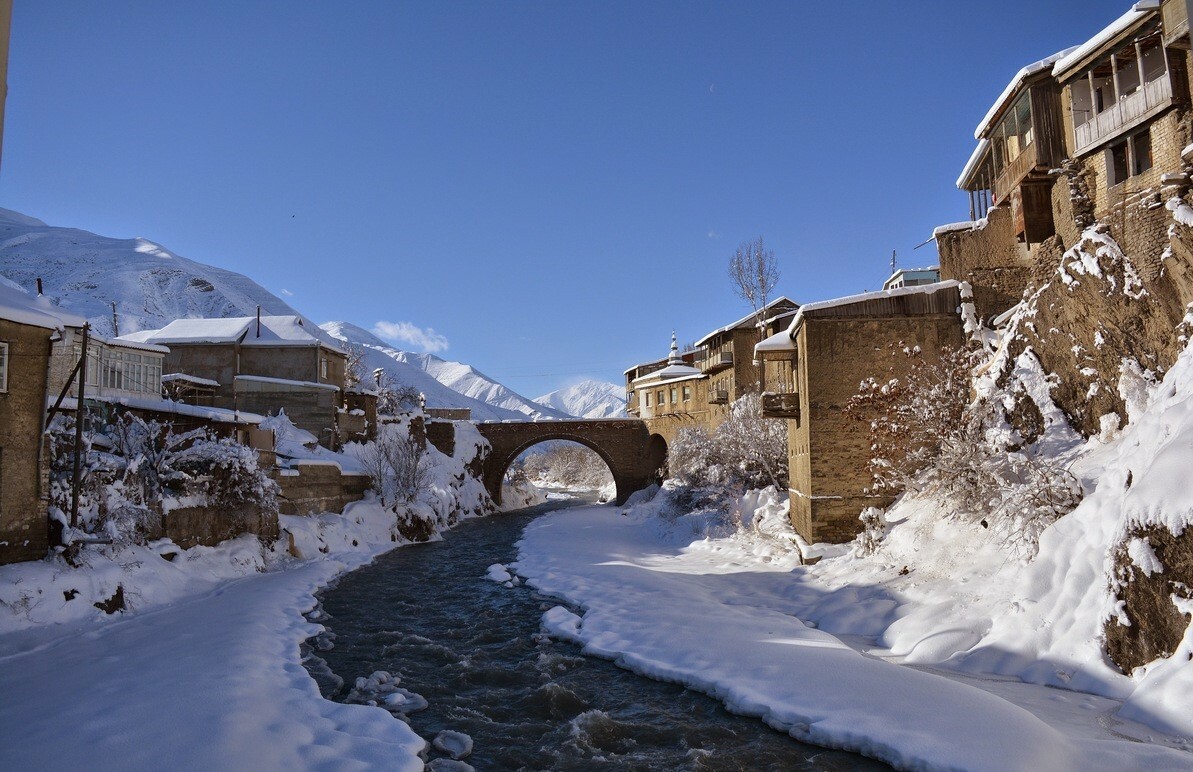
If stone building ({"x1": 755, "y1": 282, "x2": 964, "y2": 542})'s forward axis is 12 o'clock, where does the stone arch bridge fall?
The stone arch bridge is roughly at 2 o'clock from the stone building.

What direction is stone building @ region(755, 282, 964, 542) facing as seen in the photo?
to the viewer's left

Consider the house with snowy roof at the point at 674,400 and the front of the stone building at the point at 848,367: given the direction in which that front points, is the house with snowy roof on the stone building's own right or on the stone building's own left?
on the stone building's own right

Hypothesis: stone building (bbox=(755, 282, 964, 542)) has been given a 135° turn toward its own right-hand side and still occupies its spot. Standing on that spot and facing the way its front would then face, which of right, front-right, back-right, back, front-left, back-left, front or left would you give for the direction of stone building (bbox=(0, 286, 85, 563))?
back

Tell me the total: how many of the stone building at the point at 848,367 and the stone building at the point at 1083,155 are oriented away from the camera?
0

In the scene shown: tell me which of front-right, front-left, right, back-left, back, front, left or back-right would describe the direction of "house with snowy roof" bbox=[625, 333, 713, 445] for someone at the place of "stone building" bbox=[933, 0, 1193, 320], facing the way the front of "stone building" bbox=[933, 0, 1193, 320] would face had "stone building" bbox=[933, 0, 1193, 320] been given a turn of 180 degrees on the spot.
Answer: left

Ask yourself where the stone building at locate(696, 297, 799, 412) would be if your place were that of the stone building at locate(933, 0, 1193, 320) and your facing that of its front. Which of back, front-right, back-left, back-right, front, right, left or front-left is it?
right

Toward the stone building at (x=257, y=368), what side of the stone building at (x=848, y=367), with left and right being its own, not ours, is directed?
front
